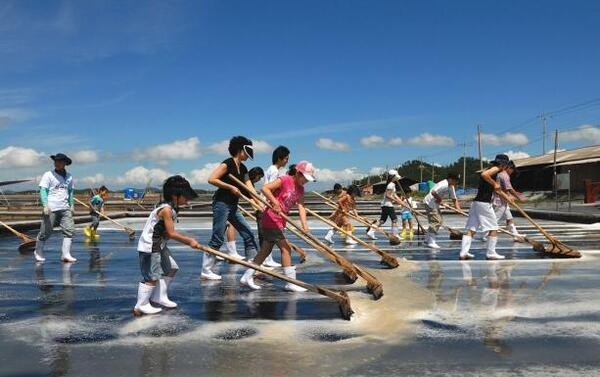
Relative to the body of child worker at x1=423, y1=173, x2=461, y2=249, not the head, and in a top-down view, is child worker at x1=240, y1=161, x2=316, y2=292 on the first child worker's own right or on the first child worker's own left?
on the first child worker's own right

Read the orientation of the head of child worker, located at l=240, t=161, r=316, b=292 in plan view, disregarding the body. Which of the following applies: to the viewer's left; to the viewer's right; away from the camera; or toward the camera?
to the viewer's right

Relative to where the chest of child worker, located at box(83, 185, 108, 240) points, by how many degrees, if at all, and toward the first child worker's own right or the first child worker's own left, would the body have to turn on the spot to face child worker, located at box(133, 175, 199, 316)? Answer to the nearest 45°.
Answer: approximately 90° to the first child worker's own right

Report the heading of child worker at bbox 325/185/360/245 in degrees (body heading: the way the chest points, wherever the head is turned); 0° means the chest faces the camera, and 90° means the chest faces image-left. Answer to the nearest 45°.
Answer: approximately 270°

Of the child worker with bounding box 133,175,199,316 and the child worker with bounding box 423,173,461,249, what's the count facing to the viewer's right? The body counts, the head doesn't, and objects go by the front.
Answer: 2

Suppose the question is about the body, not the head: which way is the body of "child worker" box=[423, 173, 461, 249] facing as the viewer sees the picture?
to the viewer's right

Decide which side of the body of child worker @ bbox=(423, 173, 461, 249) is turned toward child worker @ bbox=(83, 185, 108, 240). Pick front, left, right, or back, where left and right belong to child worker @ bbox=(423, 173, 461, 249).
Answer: back

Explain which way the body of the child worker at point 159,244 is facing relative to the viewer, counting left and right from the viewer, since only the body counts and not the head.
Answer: facing to the right of the viewer

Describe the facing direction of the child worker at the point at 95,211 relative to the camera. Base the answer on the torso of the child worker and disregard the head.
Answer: to the viewer's right

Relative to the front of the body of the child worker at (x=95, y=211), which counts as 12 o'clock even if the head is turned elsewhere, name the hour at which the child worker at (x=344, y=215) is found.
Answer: the child worker at (x=344, y=215) is roughly at 1 o'clock from the child worker at (x=95, y=211).
